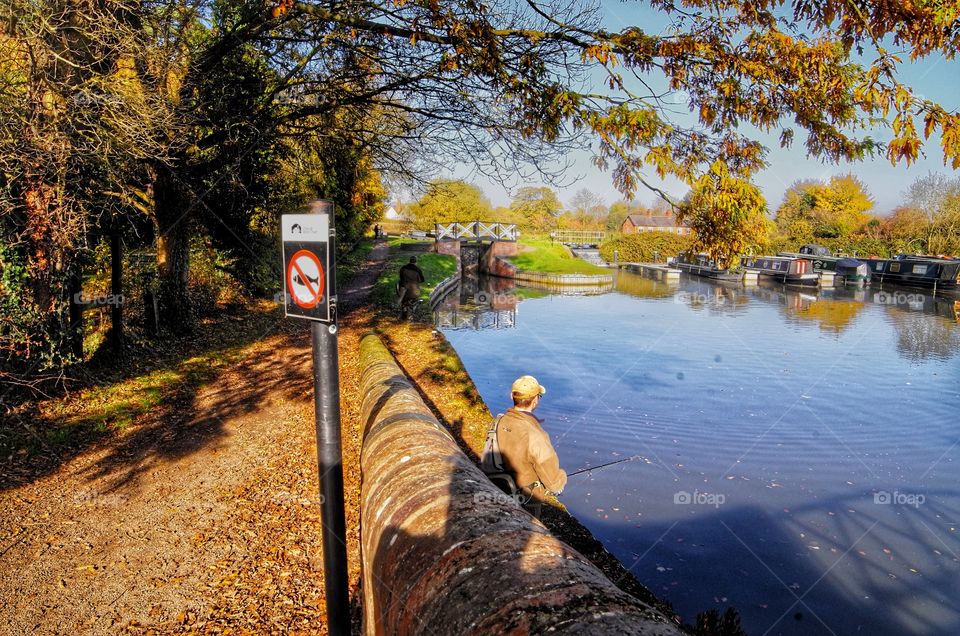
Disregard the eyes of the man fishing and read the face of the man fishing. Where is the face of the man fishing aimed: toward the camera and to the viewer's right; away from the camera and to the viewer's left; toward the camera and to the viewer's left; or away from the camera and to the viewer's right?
away from the camera and to the viewer's right

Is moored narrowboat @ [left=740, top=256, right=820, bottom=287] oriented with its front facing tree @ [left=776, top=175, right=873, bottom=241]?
no

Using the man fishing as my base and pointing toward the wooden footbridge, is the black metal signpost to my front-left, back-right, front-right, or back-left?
back-left

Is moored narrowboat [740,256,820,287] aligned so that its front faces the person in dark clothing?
no

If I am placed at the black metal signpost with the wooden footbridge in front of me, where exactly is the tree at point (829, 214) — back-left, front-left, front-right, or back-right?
front-right

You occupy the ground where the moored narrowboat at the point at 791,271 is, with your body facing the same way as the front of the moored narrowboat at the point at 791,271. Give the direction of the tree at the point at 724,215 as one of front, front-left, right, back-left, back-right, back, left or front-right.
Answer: front-right
